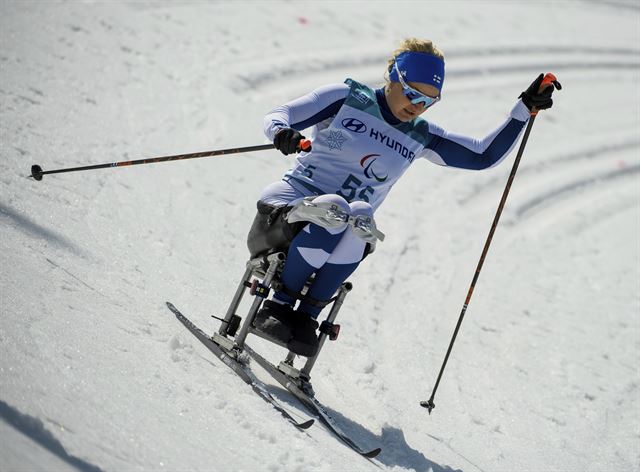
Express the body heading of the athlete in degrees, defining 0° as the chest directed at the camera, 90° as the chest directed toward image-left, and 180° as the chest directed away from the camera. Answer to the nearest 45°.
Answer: approximately 315°

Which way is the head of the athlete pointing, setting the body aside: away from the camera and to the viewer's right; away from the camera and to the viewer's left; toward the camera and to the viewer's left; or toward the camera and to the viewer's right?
toward the camera and to the viewer's right
